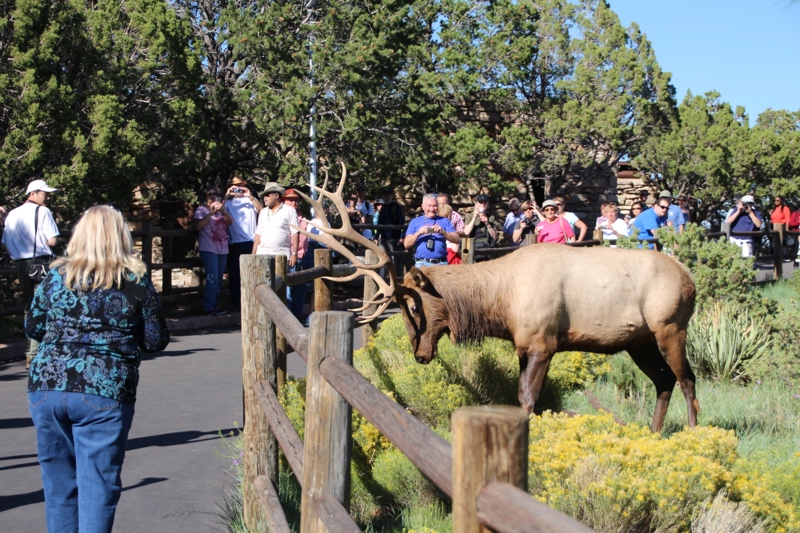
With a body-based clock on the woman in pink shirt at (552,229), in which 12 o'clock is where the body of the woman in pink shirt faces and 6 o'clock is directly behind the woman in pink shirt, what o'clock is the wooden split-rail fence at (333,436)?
The wooden split-rail fence is roughly at 12 o'clock from the woman in pink shirt.

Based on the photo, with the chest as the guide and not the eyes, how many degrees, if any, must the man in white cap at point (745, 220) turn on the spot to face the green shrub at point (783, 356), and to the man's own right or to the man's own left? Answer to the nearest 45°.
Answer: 0° — they already face it

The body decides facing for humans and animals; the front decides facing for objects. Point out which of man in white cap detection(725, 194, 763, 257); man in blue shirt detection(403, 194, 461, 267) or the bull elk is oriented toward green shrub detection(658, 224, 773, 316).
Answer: the man in white cap

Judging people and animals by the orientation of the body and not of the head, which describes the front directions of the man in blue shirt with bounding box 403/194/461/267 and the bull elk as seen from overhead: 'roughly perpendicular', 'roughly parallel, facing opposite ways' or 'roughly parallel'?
roughly perpendicular

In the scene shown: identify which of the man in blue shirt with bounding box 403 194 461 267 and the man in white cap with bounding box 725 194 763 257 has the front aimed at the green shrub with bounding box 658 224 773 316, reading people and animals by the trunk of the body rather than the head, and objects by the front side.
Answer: the man in white cap

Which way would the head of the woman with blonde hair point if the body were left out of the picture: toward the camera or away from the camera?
away from the camera

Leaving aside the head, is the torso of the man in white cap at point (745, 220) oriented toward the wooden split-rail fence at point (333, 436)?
yes

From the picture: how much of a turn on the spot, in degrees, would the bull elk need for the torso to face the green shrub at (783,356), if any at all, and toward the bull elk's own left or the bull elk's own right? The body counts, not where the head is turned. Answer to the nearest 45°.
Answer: approximately 135° to the bull elk's own right

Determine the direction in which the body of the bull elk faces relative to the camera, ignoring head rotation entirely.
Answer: to the viewer's left

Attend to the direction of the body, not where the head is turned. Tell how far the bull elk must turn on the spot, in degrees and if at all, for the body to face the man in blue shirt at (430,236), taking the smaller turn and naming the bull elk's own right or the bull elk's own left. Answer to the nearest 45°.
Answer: approximately 90° to the bull elk's own right

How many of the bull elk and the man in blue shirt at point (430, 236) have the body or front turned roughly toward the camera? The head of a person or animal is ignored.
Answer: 1

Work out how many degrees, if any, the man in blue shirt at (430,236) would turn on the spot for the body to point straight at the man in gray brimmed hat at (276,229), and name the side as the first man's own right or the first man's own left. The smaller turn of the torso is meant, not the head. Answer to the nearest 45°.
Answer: approximately 90° to the first man's own right
